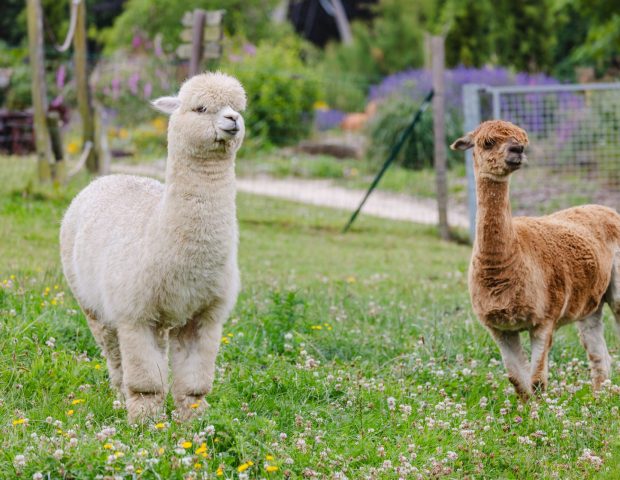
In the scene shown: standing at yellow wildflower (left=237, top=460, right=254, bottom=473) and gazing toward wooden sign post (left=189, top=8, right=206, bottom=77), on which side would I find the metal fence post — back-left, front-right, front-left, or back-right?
front-right

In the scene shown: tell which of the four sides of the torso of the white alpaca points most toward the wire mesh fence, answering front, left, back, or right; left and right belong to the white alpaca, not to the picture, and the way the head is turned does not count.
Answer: left

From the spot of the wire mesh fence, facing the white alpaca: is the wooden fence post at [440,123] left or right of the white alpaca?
right

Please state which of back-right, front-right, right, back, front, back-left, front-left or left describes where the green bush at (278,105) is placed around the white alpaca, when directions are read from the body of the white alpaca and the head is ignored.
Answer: back-left

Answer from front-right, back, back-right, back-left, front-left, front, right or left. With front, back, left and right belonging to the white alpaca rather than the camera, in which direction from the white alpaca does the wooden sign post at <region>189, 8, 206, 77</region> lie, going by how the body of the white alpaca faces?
back-left

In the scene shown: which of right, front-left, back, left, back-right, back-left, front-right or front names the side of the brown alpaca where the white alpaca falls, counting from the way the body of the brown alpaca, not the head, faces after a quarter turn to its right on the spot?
left

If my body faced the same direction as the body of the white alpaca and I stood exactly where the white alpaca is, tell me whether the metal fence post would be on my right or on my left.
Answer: on my left

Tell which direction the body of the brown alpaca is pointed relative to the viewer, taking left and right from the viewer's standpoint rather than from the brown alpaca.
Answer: facing the viewer and to the left of the viewer

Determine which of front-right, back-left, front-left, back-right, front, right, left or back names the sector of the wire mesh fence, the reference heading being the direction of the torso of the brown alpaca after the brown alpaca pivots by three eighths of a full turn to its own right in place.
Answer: front

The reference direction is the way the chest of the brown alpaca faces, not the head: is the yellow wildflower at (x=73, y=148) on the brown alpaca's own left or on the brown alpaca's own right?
on the brown alpaca's own right

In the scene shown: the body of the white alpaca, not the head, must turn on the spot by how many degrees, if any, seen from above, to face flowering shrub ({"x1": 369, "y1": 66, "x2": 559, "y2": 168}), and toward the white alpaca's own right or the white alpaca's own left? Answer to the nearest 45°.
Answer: approximately 135° to the white alpaca's own left

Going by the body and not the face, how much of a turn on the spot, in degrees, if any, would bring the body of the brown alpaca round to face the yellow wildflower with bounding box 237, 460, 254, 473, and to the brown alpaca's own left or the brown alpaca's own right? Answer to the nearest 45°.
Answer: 0° — it already faces it

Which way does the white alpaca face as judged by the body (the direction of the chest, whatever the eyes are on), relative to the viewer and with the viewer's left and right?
facing the viewer and to the right of the viewer
